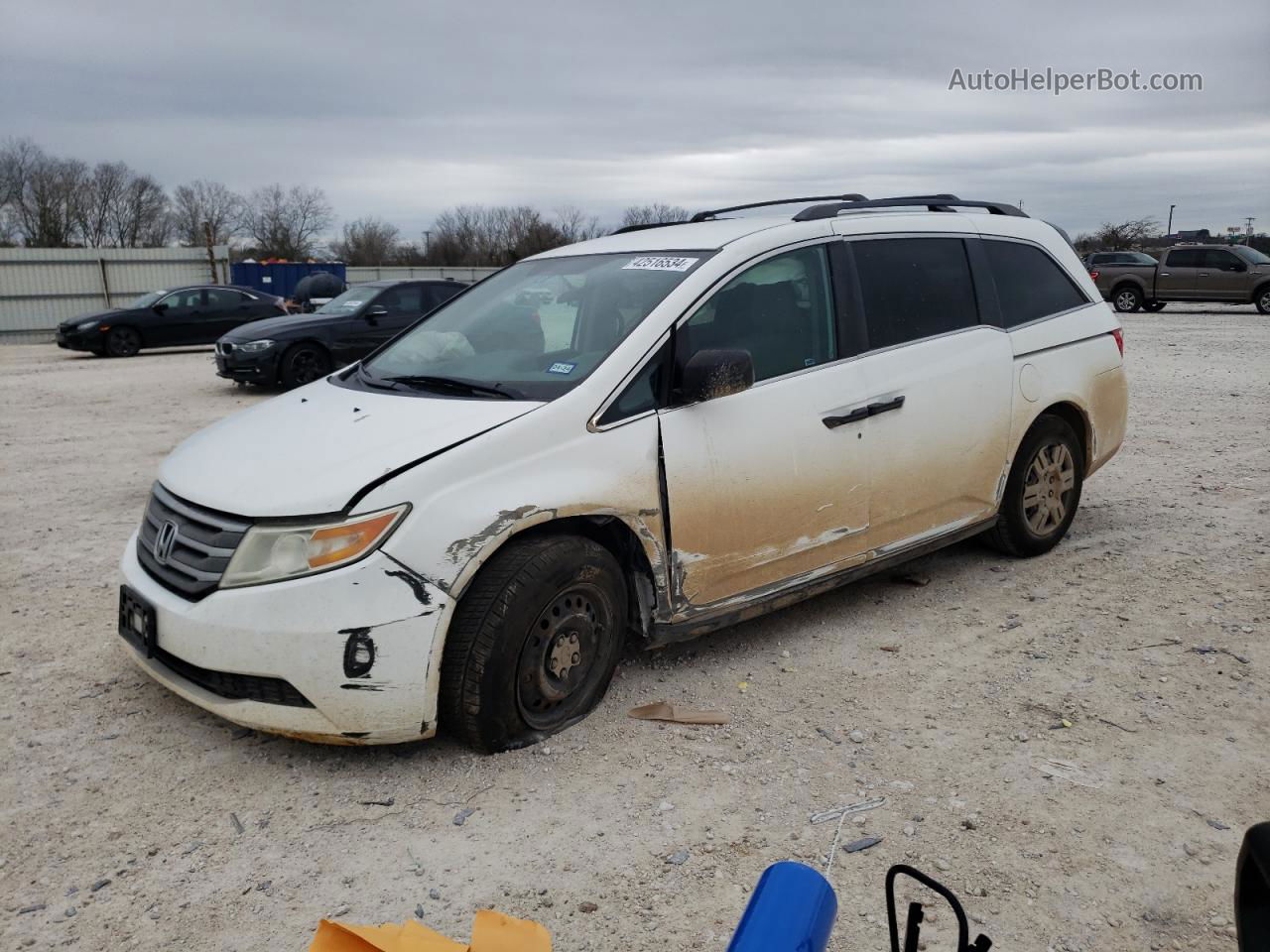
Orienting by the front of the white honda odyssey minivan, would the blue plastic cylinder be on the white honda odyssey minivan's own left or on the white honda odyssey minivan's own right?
on the white honda odyssey minivan's own left

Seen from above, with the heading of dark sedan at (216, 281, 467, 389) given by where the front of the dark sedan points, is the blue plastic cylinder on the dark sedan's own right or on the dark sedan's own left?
on the dark sedan's own left

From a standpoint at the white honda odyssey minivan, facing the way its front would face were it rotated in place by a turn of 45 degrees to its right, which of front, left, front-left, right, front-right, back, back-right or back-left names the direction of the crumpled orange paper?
left

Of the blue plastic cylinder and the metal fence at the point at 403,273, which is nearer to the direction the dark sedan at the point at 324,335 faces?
the blue plastic cylinder

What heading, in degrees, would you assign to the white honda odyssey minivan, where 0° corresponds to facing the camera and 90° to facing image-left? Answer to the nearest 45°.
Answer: approximately 45°

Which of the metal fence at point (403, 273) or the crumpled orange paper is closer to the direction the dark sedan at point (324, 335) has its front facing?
the crumpled orange paper

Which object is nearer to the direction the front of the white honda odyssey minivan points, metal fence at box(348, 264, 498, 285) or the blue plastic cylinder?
the blue plastic cylinder

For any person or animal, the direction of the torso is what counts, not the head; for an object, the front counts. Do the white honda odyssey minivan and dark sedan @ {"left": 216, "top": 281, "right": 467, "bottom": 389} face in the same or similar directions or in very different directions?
same or similar directions

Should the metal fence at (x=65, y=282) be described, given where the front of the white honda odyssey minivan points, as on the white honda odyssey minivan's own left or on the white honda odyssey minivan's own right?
on the white honda odyssey minivan's own right

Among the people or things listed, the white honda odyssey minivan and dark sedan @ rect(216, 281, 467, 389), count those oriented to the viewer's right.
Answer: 0

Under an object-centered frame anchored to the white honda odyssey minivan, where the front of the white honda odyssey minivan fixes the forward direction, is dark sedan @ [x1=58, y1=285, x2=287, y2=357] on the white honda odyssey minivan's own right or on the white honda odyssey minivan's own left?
on the white honda odyssey minivan's own right

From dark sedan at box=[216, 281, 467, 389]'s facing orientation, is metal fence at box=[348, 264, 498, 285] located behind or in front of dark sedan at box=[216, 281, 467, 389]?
behind
